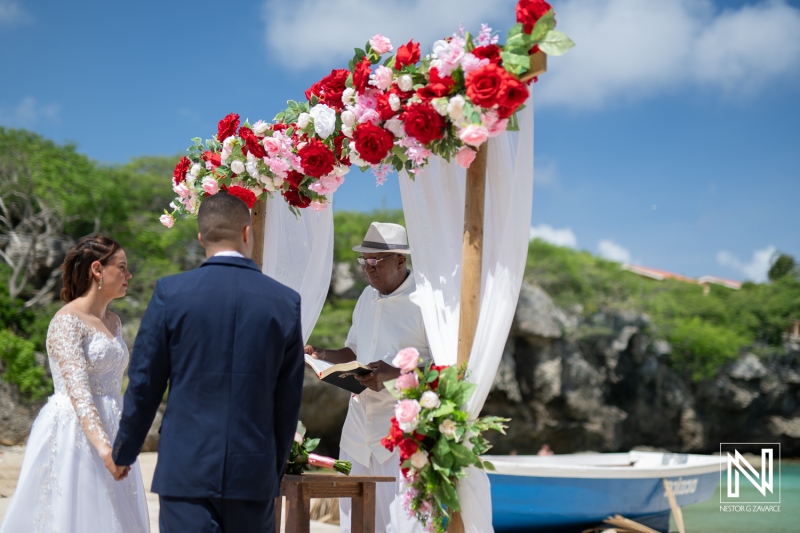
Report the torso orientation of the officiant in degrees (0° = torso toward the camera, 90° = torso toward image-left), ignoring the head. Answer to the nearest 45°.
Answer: approximately 45°

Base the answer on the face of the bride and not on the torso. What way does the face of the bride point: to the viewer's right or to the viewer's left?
to the viewer's right

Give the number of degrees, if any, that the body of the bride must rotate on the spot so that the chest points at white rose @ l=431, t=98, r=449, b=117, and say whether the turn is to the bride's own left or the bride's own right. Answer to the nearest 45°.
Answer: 0° — they already face it

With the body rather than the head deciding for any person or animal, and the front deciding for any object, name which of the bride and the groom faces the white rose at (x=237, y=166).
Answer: the groom

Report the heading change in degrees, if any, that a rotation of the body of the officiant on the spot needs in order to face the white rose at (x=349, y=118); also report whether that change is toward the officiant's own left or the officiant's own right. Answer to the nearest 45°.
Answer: approximately 45° to the officiant's own left

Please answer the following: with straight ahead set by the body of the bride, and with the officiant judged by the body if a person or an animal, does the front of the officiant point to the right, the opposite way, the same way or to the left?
to the right

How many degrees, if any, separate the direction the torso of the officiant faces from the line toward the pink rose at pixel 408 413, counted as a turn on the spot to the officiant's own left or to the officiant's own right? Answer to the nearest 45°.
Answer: approximately 45° to the officiant's own left

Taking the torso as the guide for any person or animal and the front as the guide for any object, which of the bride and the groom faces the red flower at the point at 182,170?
the groom

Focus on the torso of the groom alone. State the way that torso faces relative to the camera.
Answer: away from the camera

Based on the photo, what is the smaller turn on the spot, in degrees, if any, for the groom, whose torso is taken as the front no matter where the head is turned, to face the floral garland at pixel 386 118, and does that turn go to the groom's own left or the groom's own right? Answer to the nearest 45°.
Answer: approximately 45° to the groom's own right

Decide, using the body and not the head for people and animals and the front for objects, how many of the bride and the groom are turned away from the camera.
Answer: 1
